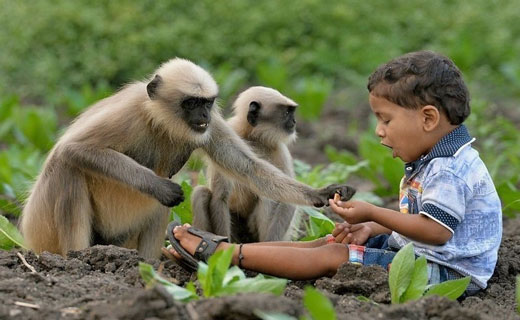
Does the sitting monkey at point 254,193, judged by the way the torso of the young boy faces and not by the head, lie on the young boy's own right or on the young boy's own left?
on the young boy's own right

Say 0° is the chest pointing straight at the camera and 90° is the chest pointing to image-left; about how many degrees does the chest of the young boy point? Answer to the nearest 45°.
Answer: approximately 90°

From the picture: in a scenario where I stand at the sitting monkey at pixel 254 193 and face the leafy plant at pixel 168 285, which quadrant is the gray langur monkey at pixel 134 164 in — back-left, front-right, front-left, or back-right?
front-right

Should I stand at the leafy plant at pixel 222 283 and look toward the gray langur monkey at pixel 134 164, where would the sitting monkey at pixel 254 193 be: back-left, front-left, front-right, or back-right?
front-right

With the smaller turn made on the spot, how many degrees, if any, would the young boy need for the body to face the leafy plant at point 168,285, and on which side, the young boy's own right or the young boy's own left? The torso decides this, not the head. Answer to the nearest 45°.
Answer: approximately 45° to the young boy's own left

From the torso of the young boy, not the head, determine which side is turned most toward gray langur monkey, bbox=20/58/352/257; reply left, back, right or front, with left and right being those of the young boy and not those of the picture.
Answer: front

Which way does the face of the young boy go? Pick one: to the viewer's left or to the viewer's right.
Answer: to the viewer's left

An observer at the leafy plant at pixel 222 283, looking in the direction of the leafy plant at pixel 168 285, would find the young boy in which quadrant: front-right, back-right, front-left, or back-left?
back-right
